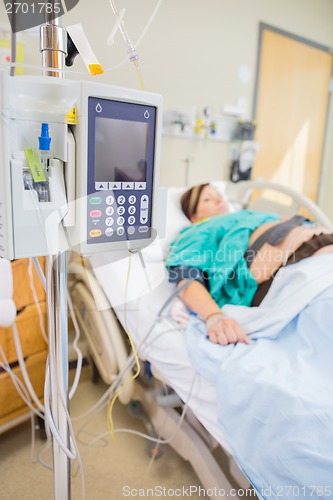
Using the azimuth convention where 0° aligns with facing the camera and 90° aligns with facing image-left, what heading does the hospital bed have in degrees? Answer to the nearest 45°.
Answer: approximately 315°

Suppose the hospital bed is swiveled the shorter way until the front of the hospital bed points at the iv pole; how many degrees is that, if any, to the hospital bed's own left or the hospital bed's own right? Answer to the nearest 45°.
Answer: approximately 45° to the hospital bed's own right

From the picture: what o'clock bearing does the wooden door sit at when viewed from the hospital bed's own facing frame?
The wooden door is roughly at 8 o'clock from the hospital bed.

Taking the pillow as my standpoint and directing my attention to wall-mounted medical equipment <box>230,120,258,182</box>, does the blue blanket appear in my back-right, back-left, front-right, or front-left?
back-right

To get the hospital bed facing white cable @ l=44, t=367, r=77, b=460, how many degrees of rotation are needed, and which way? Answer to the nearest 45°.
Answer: approximately 45° to its right

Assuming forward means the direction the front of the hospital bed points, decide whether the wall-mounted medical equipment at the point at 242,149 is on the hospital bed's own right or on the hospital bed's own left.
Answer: on the hospital bed's own left
